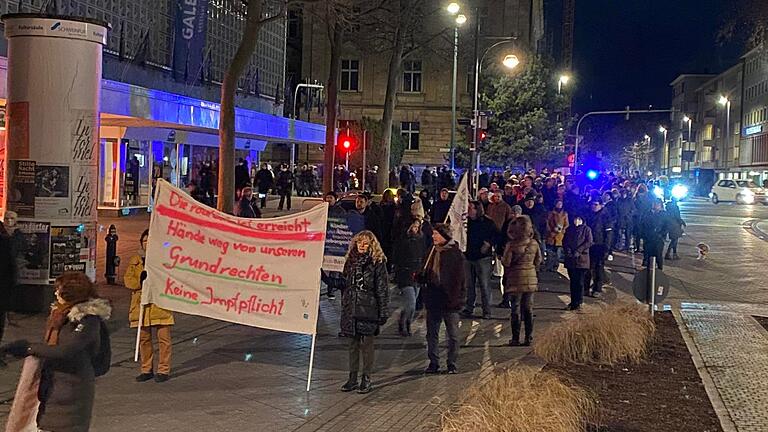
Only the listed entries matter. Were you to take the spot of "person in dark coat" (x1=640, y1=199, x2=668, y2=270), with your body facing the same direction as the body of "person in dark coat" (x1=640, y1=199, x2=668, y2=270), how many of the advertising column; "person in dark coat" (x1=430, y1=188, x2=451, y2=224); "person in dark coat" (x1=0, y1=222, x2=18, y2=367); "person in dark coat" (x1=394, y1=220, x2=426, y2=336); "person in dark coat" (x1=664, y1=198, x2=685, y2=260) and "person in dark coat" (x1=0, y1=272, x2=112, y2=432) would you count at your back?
1

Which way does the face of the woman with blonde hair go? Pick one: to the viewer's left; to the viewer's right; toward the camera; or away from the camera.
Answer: toward the camera

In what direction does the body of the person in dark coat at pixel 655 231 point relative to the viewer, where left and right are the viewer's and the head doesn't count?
facing the viewer

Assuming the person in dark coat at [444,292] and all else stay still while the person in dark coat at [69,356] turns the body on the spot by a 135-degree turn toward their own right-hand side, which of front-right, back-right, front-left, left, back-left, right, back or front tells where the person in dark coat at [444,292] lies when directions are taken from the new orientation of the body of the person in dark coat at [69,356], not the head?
front

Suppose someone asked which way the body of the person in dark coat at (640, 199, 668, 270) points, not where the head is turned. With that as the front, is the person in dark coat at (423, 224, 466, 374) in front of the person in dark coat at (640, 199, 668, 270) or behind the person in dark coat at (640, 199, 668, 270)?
in front

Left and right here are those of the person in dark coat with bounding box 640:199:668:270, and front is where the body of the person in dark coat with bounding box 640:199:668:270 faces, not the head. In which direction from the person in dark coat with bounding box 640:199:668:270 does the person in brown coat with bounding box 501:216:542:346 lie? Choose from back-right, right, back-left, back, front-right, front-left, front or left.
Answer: front

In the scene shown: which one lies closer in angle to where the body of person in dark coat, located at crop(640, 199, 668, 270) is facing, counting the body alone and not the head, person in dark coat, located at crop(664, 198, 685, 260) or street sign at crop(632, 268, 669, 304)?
the street sign
